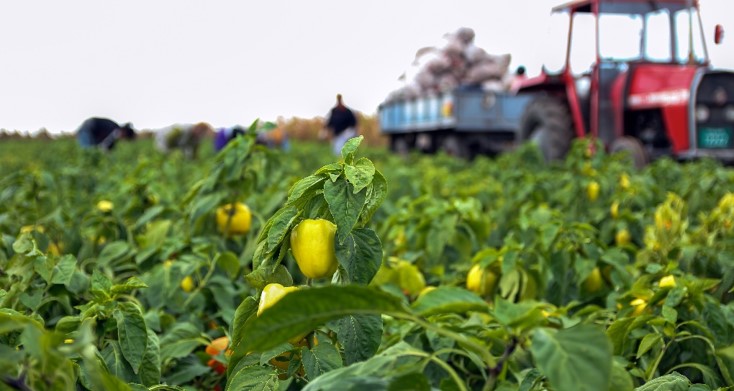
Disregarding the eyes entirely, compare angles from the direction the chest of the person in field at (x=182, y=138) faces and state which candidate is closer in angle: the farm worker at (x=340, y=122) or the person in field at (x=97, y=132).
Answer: the farm worker

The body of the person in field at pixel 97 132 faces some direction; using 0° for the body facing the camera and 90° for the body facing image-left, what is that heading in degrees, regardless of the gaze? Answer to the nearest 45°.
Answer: approximately 270°

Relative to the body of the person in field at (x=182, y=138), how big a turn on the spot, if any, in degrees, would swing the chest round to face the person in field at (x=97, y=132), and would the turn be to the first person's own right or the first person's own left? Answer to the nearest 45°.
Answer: approximately 135° to the first person's own right

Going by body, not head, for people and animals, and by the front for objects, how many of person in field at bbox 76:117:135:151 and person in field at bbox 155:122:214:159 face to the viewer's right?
2

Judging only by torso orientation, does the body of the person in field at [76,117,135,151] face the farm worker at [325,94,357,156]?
yes

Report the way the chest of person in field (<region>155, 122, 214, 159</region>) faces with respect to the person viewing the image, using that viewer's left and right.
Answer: facing to the right of the viewer
